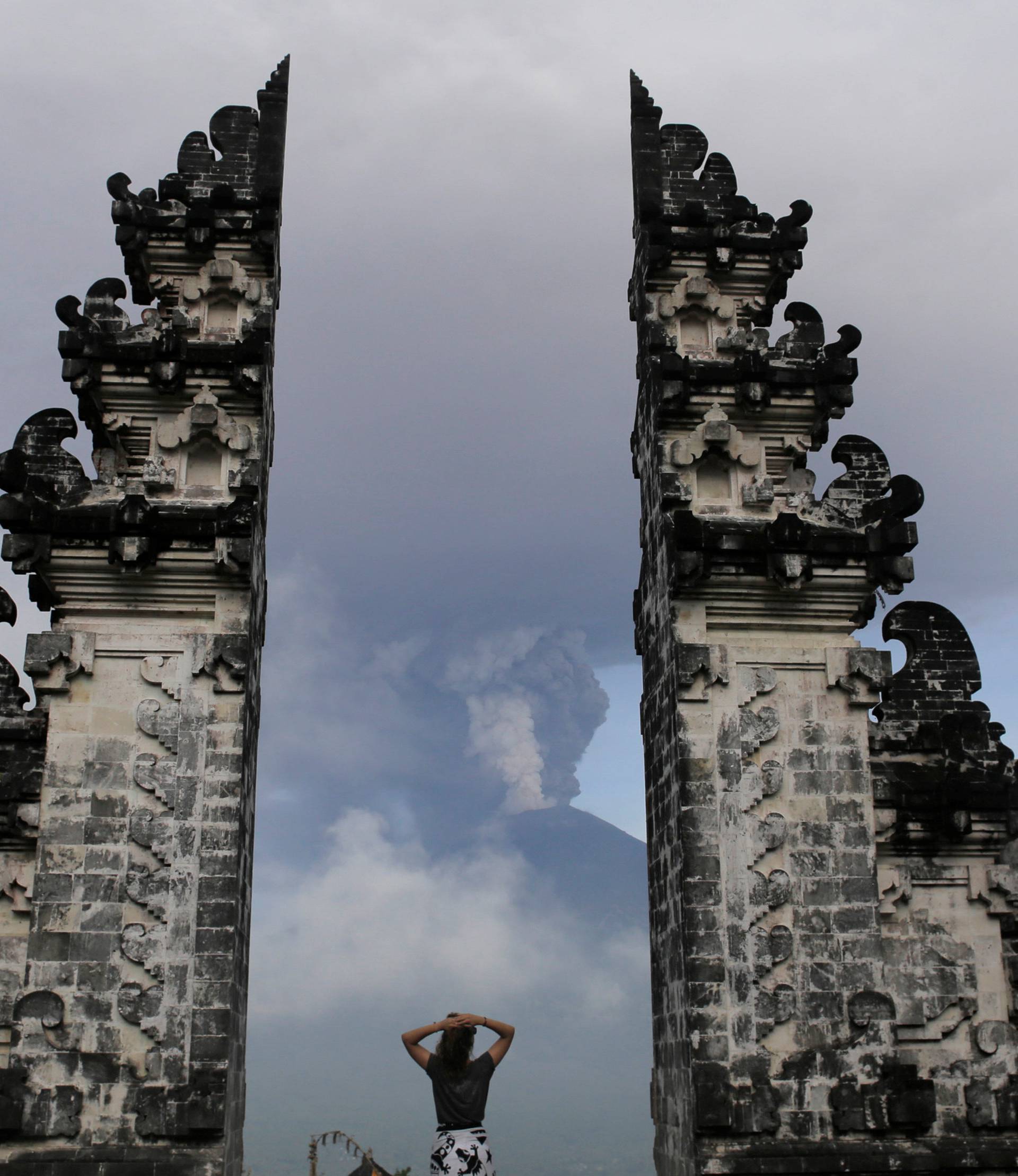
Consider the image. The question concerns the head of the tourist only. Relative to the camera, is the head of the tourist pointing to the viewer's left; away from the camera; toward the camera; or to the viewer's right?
away from the camera

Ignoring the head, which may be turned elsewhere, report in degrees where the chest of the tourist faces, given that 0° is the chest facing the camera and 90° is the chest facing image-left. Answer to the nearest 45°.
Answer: approximately 180°
